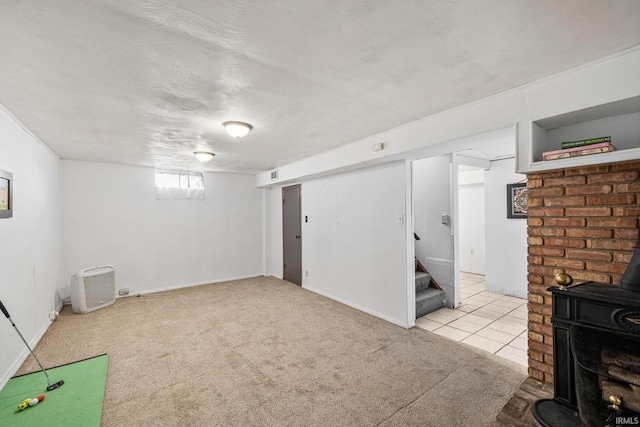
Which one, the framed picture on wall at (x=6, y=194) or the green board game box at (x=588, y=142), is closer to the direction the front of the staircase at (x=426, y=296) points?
the green board game box

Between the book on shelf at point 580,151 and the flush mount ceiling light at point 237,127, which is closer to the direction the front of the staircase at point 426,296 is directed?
the book on shelf

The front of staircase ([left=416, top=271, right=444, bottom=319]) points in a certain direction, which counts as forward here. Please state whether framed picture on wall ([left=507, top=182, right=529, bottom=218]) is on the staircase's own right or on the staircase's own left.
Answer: on the staircase's own left

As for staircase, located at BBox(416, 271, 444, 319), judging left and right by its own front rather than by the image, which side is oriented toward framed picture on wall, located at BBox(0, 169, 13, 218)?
right

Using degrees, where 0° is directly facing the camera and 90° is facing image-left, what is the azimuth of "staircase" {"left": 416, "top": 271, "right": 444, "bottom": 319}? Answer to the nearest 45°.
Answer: approximately 315°

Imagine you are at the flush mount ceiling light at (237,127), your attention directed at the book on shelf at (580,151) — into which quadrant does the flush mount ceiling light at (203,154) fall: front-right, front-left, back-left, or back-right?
back-left

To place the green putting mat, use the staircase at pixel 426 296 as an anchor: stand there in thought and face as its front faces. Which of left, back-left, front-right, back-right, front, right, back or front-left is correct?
right

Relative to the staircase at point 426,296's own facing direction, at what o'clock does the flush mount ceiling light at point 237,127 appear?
The flush mount ceiling light is roughly at 3 o'clock from the staircase.
